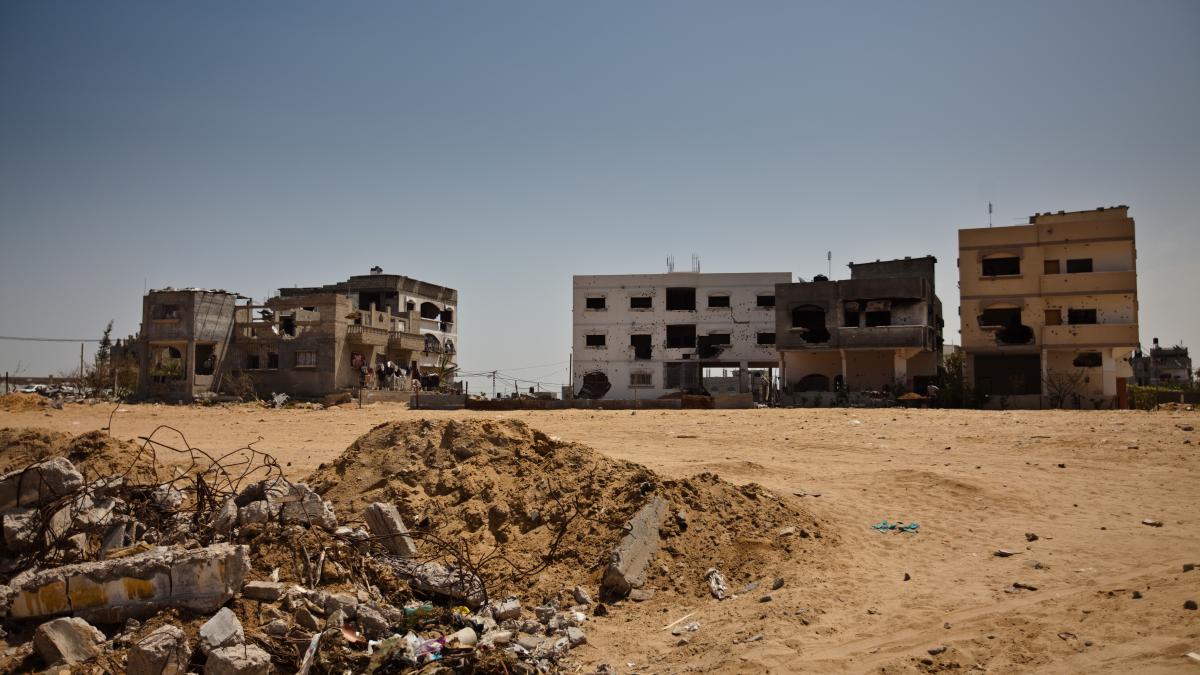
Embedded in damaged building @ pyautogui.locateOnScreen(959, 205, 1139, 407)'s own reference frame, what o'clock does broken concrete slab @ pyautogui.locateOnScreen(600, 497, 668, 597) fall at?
The broken concrete slab is roughly at 12 o'clock from the damaged building.

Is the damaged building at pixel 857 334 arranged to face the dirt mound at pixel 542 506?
yes

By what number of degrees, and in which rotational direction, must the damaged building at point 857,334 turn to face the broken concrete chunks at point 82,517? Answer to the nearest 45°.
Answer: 0° — it already faces it

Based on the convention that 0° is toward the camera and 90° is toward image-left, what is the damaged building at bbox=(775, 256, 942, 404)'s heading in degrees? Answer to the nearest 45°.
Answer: approximately 0°

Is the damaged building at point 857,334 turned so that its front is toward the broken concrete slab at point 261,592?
yes

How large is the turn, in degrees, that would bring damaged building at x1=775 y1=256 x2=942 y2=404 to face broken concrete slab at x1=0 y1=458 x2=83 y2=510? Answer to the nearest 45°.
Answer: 0° — it already faces it

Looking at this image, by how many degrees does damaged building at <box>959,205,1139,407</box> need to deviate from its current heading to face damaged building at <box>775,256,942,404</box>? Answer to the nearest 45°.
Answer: approximately 90° to its right

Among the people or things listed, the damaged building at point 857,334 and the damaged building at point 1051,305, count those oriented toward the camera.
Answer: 2

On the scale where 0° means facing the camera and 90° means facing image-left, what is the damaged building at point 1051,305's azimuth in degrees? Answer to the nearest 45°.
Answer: approximately 0°

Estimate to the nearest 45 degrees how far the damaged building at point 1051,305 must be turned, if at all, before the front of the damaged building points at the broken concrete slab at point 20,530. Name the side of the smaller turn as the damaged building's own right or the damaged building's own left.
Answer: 0° — it already faces it

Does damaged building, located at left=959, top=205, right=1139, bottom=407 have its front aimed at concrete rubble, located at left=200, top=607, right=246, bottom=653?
yes
